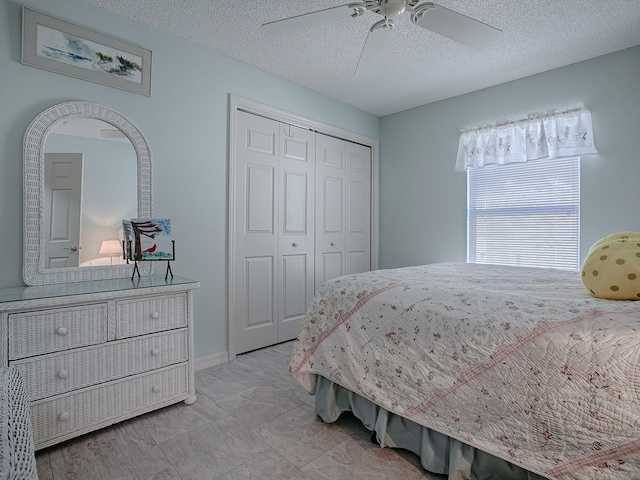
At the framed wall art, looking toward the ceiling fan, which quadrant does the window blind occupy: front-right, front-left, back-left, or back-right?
front-left

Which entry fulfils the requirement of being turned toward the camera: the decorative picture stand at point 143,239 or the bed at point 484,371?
the decorative picture stand

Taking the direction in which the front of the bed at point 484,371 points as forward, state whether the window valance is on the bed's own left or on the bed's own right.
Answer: on the bed's own right

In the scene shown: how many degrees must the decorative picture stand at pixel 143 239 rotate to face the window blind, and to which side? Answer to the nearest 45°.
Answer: approximately 90° to its left

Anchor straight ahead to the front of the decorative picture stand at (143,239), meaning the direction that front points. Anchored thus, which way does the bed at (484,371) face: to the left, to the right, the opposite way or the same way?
the opposite way

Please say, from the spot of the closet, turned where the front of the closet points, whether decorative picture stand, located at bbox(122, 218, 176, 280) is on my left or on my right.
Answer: on my right

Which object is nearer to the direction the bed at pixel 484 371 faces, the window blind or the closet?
the closet

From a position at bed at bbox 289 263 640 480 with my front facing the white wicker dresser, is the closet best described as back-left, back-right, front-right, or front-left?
front-right

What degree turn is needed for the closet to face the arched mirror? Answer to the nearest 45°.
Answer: approximately 90° to its right
